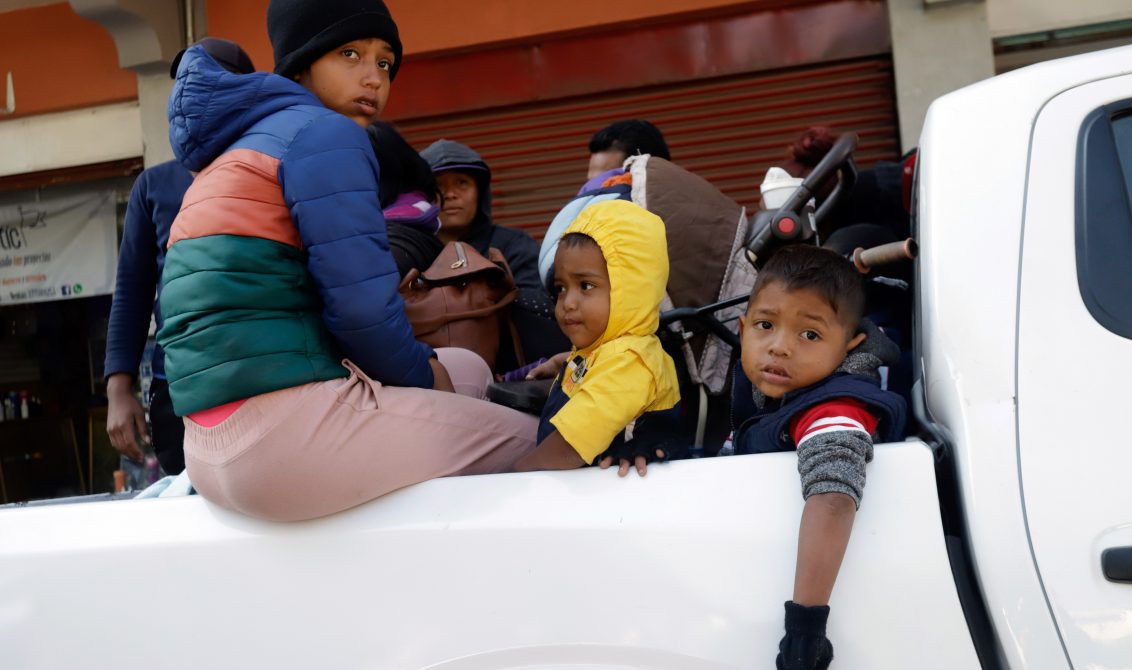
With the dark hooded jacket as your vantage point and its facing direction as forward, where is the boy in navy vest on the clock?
The boy in navy vest is roughly at 10 o'clock from the dark hooded jacket.

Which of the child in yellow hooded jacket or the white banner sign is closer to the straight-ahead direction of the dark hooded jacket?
the child in yellow hooded jacket

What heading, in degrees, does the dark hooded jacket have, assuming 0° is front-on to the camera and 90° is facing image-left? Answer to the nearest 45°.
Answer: approximately 45°

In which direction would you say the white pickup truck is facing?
to the viewer's right

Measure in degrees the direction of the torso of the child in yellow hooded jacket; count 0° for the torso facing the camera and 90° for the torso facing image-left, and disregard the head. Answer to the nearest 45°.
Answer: approximately 45°

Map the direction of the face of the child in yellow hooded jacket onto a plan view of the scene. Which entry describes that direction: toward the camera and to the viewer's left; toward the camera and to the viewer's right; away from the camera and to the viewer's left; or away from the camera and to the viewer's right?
toward the camera and to the viewer's left
